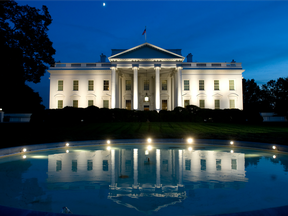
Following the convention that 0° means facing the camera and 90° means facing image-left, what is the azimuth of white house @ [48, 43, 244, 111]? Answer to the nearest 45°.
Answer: approximately 0°

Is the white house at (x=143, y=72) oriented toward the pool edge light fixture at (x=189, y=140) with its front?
yes

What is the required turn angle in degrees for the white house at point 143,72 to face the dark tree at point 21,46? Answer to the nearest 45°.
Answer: approximately 45° to its right
